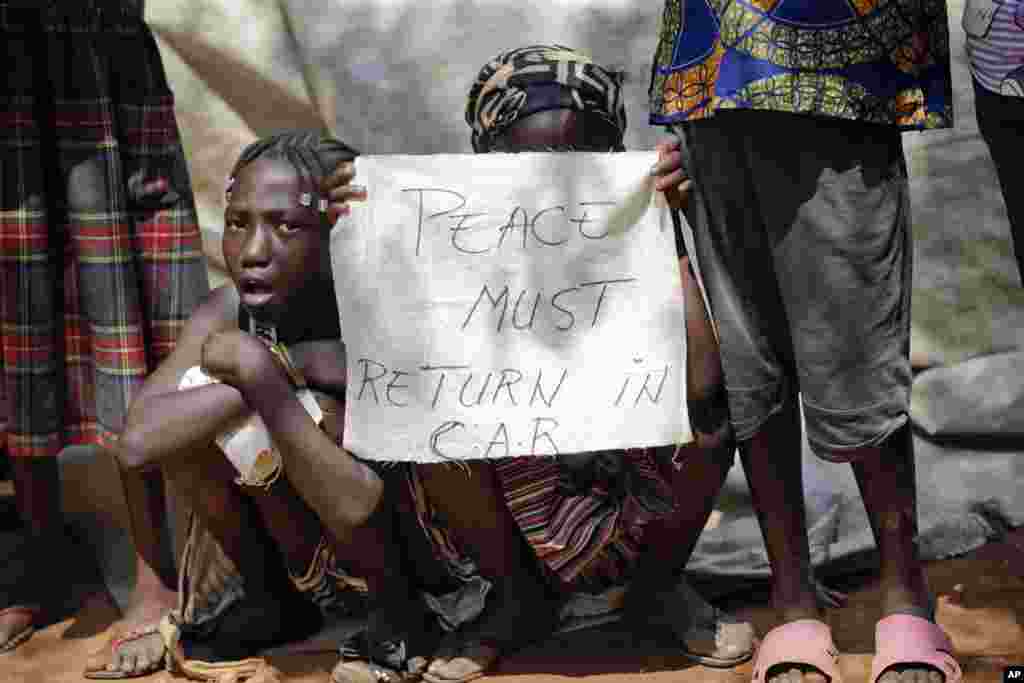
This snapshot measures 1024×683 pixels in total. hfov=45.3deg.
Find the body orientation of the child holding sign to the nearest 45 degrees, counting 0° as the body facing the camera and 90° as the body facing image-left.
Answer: approximately 0°
